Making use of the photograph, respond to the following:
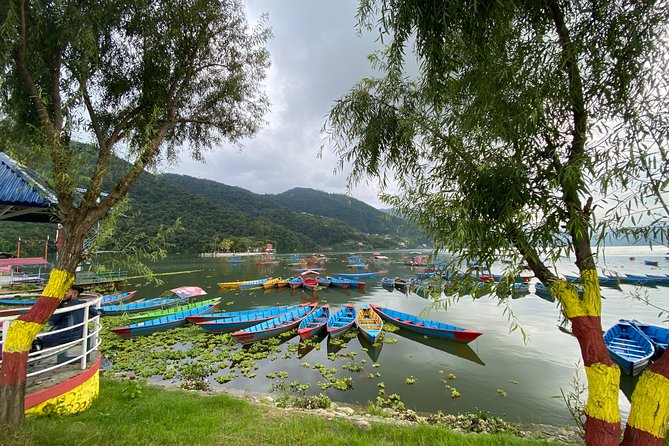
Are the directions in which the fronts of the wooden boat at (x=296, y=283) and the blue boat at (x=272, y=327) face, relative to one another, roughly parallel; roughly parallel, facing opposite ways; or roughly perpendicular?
roughly parallel

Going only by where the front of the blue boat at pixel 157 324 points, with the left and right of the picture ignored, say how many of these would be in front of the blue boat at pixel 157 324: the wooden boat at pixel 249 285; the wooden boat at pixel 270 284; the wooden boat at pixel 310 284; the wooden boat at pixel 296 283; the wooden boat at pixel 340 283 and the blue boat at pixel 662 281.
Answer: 0

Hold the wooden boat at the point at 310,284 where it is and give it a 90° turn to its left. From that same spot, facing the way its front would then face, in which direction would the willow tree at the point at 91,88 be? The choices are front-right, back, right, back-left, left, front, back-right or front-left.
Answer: right

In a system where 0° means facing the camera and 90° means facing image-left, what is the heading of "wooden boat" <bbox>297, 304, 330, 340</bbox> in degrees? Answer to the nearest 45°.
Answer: approximately 45°

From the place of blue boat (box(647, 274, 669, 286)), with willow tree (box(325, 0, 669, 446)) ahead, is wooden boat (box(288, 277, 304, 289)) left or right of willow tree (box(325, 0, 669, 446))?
right

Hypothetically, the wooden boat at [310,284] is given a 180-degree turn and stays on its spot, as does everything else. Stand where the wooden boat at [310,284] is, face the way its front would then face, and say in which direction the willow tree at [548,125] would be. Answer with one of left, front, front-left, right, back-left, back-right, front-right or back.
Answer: back

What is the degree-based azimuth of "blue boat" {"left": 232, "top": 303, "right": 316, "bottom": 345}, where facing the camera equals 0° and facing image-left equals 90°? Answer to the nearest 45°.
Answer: approximately 45°

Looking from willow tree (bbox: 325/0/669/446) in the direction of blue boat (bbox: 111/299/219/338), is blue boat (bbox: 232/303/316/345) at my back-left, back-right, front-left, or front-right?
front-right

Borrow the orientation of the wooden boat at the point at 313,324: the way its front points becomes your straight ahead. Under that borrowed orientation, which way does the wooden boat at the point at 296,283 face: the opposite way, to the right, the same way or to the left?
the same way

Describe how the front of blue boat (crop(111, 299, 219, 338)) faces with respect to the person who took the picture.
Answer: facing the viewer and to the left of the viewer

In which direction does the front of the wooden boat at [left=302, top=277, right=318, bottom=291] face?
toward the camera

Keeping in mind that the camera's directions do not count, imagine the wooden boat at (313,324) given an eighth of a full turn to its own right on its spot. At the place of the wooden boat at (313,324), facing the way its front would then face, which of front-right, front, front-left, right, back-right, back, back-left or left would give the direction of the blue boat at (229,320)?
front

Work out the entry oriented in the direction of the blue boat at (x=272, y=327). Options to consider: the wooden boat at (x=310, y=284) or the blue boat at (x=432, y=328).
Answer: the wooden boat
